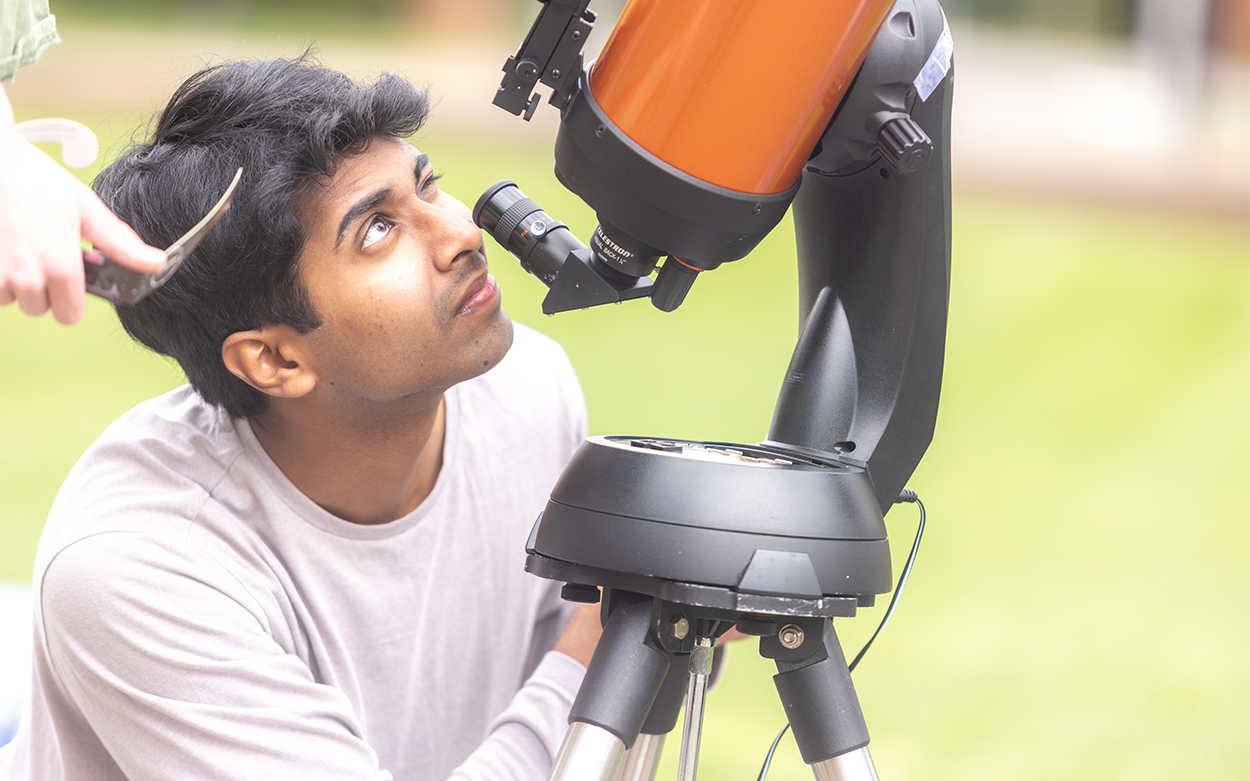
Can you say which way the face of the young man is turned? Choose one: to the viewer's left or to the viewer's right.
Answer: to the viewer's right

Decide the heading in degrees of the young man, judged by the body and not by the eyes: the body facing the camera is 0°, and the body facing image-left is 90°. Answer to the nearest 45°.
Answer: approximately 315°
